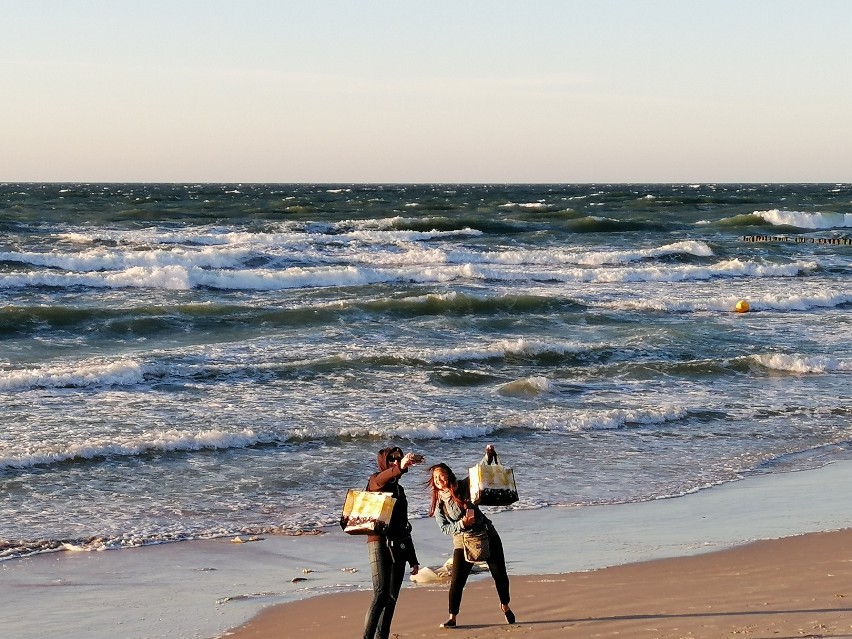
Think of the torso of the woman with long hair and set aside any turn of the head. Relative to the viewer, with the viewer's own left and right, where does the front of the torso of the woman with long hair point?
facing the viewer and to the left of the viewer

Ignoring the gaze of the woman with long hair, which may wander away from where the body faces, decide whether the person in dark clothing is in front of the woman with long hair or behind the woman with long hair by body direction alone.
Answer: in front
